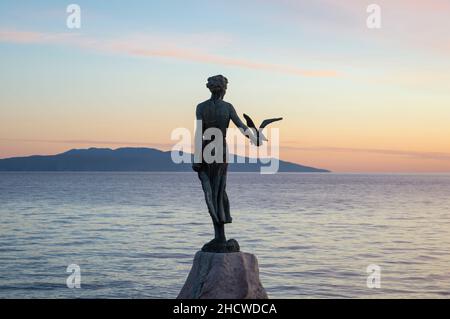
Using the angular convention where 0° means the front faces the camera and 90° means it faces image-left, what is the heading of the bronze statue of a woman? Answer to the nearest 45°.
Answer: approximately 180°
